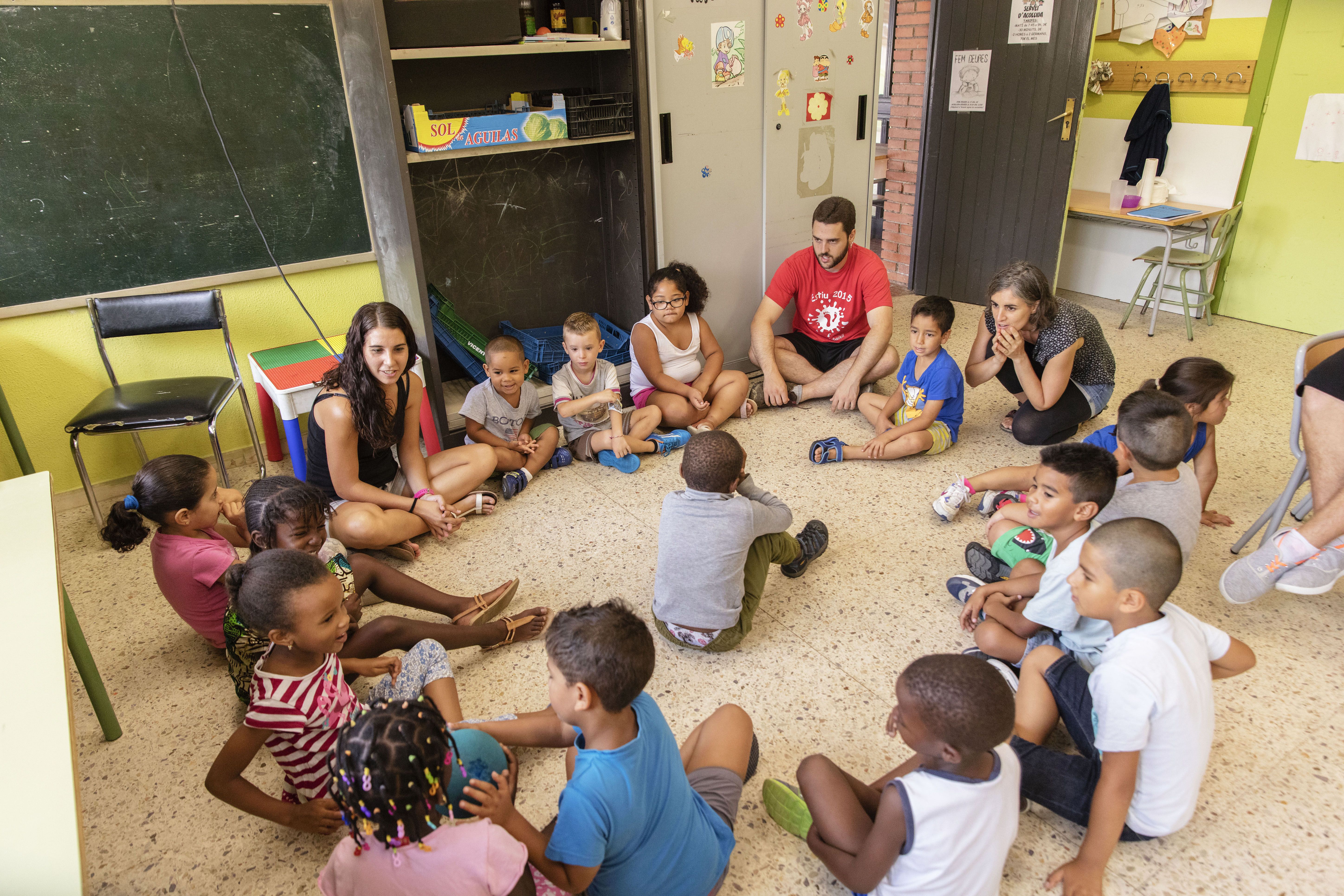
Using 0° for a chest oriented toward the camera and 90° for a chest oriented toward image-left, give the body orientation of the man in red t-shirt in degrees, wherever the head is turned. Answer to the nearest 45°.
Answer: approximately 0°

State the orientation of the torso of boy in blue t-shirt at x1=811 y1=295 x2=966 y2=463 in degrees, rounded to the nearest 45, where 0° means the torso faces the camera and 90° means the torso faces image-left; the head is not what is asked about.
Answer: approximately 45°

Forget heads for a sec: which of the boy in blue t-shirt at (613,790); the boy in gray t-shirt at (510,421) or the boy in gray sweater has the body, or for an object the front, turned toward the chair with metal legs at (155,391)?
the boy in blue t-shirt

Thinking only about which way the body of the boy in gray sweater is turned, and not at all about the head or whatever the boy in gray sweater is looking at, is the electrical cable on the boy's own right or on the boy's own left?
on the boy's own left

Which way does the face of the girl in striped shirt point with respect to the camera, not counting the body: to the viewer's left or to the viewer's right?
to the viewer's right

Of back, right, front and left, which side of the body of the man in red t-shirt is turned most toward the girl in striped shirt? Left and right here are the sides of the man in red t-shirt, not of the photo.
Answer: front

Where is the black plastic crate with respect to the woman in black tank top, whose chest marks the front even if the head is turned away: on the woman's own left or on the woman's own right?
on the woman's own left

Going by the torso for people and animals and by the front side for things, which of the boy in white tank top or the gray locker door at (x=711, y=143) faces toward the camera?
the gray locker door

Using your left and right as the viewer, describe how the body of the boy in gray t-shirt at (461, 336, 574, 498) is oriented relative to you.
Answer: facing the viewer and to the right of the viewer

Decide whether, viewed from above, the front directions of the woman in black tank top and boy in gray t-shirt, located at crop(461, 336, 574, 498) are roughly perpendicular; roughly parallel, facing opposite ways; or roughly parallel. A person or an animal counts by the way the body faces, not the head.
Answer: roughly parallel

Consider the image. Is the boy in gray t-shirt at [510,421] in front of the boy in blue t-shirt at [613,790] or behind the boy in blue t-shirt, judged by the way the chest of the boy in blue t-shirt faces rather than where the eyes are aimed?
in front

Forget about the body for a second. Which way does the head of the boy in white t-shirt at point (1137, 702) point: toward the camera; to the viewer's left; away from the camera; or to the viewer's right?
to the viewer's left

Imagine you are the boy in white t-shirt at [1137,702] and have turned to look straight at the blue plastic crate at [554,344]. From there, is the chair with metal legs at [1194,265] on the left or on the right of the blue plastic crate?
right

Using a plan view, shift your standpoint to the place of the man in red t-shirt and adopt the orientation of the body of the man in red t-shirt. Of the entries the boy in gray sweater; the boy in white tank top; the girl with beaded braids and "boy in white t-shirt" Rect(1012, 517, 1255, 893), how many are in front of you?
4

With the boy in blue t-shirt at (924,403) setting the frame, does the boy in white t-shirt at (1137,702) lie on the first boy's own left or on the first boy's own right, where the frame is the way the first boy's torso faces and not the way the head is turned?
on the first boy's own left

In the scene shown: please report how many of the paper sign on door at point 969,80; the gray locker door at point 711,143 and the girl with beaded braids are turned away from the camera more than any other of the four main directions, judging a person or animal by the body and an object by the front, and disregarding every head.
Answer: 1

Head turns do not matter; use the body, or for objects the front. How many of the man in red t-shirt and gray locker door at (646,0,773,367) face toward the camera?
2

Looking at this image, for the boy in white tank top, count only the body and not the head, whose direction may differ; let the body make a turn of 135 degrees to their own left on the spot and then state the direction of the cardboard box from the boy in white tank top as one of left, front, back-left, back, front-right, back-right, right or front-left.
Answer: back-right

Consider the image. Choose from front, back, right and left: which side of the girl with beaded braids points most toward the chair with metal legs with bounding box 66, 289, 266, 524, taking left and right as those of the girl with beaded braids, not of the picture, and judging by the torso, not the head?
front

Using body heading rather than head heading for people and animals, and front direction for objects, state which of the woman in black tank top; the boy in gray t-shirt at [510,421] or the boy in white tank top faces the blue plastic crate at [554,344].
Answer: the boy in white tank top

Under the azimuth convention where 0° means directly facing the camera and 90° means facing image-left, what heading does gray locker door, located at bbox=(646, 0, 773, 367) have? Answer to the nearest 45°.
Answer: approximately 0°

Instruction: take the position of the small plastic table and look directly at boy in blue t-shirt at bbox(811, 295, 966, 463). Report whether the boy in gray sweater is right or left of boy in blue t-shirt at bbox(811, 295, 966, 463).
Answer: right

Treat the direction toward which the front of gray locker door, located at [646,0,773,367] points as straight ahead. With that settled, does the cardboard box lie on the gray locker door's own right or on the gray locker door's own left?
on the gray locker door's own right
